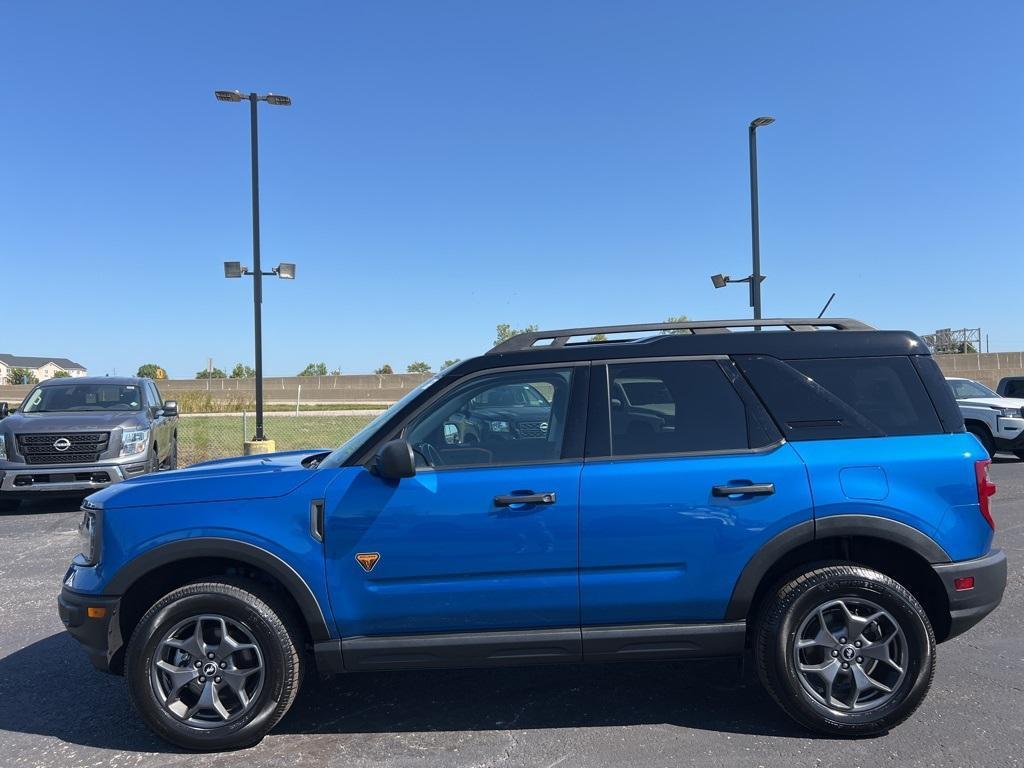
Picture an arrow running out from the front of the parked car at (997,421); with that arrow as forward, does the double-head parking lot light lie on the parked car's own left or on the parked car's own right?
on the parked car's own right

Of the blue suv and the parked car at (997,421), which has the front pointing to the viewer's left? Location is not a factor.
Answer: the blue suv

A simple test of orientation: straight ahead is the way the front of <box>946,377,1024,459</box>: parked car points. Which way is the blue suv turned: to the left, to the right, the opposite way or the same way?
to the right

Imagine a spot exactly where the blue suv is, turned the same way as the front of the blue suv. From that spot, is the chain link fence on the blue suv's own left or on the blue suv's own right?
on the blue suv's own right

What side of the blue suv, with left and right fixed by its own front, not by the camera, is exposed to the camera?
left

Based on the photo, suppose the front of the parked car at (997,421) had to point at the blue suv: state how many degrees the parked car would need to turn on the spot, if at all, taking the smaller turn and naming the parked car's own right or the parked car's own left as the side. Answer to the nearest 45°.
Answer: approximately 45° to the parked car's own right

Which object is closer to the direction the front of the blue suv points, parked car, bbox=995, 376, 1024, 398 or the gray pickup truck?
the gray pickup truck

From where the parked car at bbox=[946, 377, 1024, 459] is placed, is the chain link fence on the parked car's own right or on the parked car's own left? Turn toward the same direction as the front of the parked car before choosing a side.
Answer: on the parked car's own right

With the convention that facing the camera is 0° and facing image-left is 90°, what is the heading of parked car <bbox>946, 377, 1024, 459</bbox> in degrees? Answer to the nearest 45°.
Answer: approximately 315°

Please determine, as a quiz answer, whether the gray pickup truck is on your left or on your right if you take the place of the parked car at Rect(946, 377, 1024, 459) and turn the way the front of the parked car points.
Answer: on your right

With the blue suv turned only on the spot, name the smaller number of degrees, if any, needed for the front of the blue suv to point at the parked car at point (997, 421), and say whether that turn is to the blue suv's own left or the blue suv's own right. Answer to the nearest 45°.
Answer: approximately 135° to the blue suv's own right

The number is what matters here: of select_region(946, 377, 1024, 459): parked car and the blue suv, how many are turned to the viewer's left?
1
